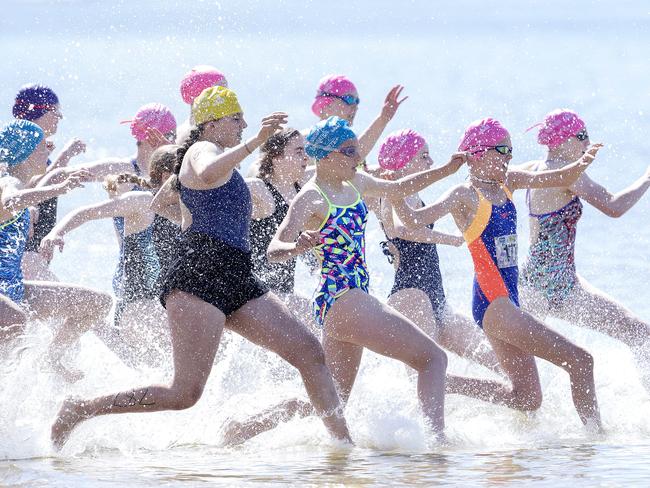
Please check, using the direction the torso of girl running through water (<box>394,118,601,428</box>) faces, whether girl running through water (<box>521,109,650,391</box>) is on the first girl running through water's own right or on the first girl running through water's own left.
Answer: on the first girl running through water's own left

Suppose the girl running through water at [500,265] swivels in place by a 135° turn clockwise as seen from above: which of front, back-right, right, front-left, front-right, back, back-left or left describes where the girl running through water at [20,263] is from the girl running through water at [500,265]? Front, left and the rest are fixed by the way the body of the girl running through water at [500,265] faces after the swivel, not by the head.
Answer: front
